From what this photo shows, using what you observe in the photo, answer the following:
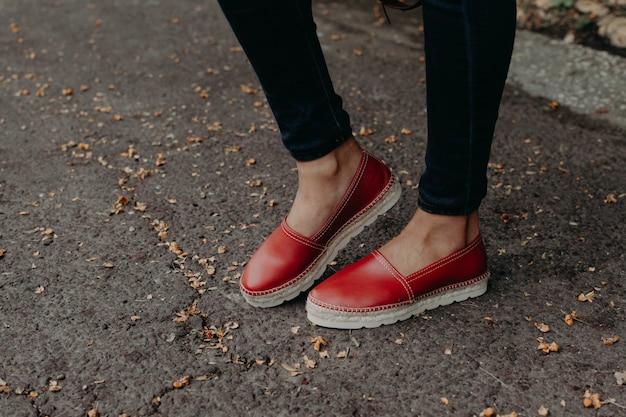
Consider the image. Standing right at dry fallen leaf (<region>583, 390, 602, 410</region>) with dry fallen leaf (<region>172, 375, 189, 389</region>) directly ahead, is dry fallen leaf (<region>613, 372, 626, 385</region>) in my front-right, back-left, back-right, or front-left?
back-right

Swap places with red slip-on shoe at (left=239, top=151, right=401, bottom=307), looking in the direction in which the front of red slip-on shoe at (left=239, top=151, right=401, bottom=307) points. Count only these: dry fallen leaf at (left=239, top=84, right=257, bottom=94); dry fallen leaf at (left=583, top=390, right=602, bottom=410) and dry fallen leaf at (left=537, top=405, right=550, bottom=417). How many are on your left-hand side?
2

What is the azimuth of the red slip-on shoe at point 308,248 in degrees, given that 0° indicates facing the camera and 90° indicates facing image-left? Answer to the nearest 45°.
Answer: approximately 45°

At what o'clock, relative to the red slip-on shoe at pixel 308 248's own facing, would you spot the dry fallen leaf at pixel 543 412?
The dry fallen leaf is roughly at 9 o'clock from the red slip-on shoe.

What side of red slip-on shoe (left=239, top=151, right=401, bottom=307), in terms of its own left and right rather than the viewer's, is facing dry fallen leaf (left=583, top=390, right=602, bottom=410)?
left
